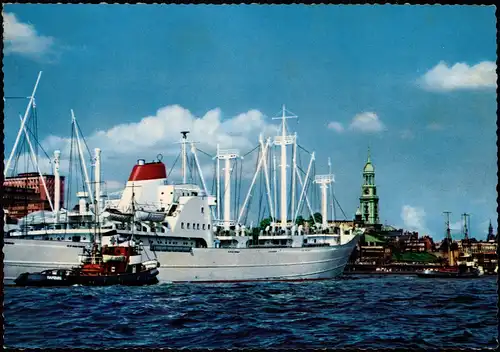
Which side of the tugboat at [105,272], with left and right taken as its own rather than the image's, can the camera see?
right

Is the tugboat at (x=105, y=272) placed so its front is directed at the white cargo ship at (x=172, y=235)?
no

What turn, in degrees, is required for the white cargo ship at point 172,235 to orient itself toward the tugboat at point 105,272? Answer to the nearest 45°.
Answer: approximately 90° to its right

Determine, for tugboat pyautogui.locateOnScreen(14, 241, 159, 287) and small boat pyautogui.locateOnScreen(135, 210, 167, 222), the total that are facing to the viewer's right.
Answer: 2

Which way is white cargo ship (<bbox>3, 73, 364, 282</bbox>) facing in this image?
to the viewer's right

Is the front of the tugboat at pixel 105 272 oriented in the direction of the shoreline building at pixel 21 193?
no

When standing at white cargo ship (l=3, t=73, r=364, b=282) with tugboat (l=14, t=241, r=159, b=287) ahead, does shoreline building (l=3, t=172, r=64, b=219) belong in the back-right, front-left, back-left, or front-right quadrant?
front-right

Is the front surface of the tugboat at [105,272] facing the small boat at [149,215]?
no

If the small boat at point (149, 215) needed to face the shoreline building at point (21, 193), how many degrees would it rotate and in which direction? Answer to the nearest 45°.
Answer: approximately 180°

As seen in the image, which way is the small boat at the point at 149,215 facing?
to the viewer's right

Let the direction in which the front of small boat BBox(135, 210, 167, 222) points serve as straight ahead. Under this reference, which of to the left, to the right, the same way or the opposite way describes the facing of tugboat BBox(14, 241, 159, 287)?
the same way

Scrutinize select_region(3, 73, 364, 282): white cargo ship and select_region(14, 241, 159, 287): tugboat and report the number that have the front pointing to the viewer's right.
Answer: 2

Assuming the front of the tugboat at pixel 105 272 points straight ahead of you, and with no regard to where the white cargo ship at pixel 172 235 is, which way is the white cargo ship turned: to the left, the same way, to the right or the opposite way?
the same way
